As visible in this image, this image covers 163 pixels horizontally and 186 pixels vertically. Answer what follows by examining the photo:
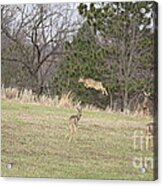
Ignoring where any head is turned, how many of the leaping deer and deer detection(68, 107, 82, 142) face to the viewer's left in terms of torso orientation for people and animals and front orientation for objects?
1

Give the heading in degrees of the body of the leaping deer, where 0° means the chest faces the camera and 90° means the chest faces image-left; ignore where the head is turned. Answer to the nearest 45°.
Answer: approximately 90°
